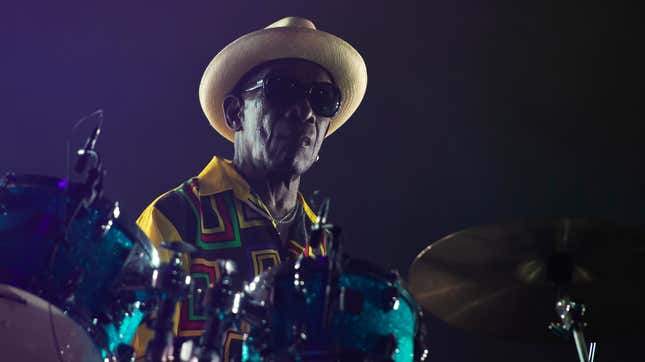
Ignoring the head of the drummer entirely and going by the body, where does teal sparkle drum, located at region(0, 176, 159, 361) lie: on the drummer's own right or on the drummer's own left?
on the drummer's own right

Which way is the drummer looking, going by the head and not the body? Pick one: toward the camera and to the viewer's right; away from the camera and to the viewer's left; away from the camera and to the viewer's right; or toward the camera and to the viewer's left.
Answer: toward the camera and to the viewer's right

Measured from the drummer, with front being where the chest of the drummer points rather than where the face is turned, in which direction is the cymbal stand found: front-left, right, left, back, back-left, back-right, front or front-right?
front

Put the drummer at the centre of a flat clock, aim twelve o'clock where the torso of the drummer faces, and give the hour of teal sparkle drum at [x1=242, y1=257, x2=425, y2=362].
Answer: The teal sparkle drum is roughly at 1 o'clock from the drummer.

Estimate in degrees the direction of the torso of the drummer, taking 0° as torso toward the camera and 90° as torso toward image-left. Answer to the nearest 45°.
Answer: approximately 315°

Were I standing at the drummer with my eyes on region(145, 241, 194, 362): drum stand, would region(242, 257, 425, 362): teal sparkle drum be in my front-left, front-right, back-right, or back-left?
front-left

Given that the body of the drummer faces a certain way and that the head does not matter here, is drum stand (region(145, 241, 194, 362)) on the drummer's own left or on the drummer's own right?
on the drummer's own right

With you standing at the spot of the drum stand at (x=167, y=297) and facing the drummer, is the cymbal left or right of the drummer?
right

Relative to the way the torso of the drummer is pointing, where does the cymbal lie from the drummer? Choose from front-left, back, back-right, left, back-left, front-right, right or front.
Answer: front
